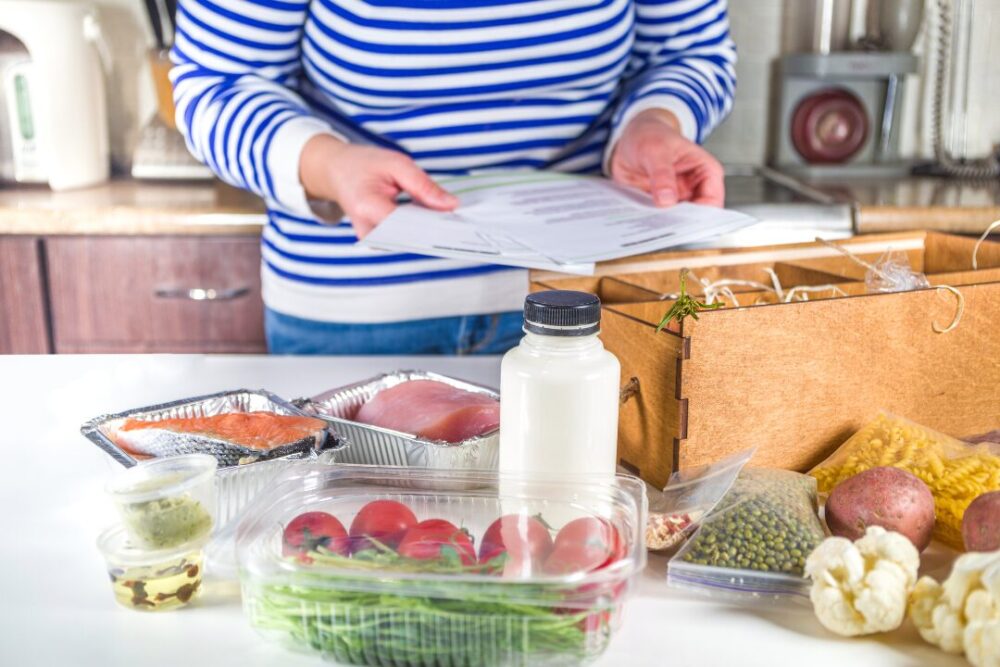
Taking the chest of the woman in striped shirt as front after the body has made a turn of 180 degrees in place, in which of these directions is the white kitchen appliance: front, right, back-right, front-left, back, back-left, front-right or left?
front-left

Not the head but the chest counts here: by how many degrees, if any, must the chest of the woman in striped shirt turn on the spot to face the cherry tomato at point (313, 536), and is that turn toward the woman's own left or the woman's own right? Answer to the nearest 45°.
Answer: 0° — they already face it

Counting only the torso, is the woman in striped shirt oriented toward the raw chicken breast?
yes

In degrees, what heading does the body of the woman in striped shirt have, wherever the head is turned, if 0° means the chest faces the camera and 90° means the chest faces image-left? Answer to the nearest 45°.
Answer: approximately 0°

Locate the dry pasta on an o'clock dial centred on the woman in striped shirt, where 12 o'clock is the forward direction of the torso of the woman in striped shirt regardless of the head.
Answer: The dry pasta is roughly at 11 o'clock from the woman in striped shirt.

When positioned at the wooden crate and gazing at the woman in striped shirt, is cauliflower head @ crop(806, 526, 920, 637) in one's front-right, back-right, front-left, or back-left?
back-left

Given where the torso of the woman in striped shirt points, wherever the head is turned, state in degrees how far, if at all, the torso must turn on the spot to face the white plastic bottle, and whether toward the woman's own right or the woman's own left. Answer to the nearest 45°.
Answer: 0° — they already face it

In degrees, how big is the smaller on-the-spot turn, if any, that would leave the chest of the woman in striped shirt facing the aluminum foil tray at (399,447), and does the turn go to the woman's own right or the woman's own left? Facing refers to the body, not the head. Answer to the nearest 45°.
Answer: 0° — they already face it

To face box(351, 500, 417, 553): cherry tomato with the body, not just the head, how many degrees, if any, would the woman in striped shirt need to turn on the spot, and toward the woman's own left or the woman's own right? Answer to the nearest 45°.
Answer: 0° — they already face it

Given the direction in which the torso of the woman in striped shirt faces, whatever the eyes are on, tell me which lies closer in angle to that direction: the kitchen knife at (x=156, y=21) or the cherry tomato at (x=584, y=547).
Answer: the cherry tomato
